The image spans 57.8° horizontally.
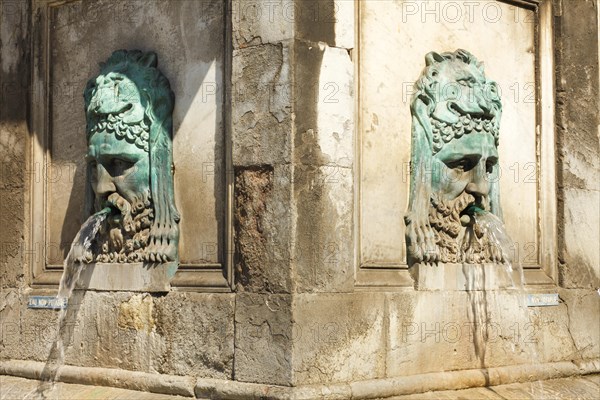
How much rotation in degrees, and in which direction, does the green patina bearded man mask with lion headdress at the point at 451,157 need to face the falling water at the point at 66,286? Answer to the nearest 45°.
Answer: approximately 135° to its right

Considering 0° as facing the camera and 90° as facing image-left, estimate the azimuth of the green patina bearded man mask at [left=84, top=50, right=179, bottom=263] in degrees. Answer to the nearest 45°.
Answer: approximately 45°

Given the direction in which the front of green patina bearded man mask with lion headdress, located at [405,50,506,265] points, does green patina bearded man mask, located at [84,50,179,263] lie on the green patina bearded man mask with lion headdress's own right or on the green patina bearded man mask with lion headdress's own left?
on the green patina bearded man mask with lion headdress's own right

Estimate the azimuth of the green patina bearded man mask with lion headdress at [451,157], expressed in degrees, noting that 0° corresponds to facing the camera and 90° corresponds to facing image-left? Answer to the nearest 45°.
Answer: approximately 315°

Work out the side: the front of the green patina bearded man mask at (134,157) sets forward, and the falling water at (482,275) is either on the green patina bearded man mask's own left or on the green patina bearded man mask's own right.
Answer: on the green patina bearded man mask's own left
